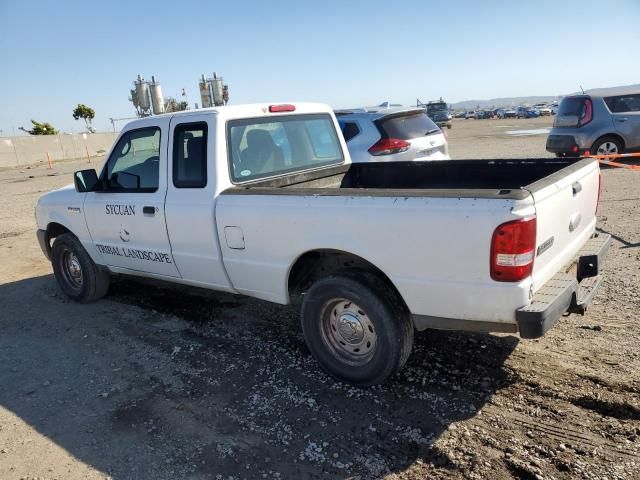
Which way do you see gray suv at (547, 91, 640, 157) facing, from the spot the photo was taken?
facing away from the viewer and to the right of the viewer

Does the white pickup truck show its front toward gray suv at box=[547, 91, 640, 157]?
no

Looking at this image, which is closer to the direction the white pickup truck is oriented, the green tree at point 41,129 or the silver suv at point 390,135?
the green tree

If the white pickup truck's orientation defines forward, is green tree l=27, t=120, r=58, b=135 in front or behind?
in front

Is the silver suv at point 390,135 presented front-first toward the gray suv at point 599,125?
no

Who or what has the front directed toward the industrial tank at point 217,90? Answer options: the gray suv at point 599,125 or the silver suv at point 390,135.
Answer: the silver suv at point 390,135

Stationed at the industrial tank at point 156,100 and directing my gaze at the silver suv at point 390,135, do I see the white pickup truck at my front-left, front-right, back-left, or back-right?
front-right

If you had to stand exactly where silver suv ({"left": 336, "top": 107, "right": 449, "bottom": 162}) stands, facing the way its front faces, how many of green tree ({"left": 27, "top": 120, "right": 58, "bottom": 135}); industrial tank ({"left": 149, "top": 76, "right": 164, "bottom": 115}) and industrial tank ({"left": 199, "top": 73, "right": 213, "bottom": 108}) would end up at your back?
0

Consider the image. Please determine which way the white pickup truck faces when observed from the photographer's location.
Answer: facing away from the viewer and to the left of the viewer

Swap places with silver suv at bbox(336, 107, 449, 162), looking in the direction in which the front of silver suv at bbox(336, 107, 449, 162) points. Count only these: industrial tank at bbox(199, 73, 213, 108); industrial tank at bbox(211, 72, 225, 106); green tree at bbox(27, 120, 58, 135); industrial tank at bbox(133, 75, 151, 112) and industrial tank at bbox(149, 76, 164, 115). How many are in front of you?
5

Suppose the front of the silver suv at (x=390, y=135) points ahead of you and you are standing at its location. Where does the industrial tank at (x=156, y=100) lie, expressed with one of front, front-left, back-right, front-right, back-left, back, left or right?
front

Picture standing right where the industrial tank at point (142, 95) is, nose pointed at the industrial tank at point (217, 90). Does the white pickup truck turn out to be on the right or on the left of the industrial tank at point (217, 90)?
right

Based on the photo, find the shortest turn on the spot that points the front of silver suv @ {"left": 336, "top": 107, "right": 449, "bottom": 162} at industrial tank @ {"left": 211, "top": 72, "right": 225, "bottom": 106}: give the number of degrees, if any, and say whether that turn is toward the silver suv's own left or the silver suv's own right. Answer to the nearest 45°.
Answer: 0° — it already faces it

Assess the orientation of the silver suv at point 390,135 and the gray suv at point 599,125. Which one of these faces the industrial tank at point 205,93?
the silver suv at point 390,135

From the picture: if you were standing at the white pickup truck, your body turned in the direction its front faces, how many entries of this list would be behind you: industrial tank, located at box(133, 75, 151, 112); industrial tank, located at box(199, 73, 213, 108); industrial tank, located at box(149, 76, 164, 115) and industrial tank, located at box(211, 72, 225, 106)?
0

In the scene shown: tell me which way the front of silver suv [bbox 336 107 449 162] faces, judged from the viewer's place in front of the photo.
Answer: facing away from the viewer and to the left of the viewer
